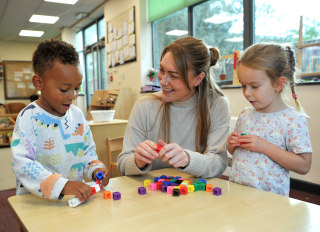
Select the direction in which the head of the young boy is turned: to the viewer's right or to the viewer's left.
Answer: to the viewer's right

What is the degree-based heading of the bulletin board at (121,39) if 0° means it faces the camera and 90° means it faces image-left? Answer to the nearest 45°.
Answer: approximately 45°

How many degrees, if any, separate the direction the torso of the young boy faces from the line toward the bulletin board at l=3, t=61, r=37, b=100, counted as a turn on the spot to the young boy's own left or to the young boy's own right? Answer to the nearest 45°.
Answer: approximately 135° to the young boy's own left

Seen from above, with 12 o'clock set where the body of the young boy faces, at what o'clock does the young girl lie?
The young girl is roughly at 11 o'clock from the young boy.

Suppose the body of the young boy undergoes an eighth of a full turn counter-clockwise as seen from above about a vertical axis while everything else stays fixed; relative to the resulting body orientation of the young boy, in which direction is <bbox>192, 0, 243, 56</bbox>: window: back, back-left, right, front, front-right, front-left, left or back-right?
front-left

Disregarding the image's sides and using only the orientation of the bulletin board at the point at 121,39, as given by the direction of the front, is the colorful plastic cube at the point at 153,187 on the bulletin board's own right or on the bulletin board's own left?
on the bulletin board's own left

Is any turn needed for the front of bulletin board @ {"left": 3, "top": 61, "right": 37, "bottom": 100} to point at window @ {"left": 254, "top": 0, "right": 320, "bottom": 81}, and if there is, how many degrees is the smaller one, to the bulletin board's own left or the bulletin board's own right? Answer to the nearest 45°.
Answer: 0° — it already faces it

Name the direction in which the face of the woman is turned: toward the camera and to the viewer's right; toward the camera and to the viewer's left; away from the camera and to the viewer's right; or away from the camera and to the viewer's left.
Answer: toward the camera and to the viewer's left

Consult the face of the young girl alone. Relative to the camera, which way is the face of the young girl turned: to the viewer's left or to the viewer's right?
to the viewer's left

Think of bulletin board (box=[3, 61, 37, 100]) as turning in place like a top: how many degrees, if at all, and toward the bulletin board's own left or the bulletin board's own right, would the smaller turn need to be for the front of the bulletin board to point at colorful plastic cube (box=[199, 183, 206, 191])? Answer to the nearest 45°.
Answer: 0° — it already faces it

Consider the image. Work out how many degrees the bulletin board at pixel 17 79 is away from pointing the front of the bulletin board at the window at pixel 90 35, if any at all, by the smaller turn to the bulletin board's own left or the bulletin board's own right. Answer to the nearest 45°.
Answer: approximately 45° to the bulletin board's own left

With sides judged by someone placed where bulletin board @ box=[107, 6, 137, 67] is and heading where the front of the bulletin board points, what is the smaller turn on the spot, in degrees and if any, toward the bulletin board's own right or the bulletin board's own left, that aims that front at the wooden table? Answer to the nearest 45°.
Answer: approximately 45° to the bulletin board's own left

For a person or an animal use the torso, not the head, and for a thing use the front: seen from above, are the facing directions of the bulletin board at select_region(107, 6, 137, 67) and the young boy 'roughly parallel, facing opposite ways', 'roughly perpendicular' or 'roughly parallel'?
roughly perpendicular

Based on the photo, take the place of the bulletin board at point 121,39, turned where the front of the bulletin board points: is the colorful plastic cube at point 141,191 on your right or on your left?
on your left
